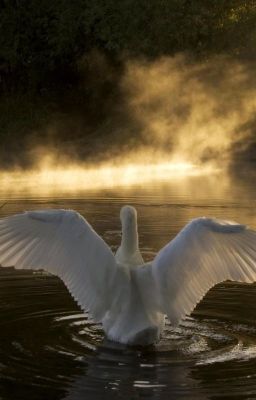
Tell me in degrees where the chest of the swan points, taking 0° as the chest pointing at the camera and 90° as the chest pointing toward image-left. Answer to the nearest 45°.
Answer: approximately 180°
